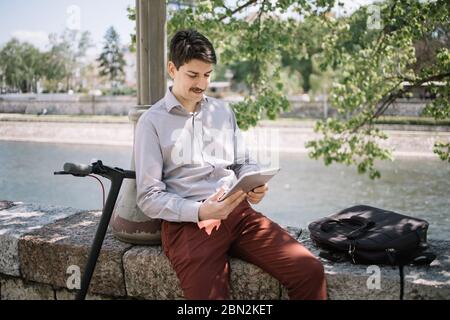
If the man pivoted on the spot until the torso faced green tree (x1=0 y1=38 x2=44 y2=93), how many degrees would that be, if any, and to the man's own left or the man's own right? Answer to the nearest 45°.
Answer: approximately 180°

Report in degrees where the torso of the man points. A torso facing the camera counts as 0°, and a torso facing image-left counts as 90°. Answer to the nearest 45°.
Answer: approximately 315°

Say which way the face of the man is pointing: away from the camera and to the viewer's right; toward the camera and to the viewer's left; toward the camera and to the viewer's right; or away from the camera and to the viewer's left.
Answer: toward the camera and to the viewer's right

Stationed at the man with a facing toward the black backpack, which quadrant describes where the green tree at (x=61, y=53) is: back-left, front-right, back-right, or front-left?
back-left

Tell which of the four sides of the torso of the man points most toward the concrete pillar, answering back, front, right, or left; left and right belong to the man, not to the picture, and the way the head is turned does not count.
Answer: back

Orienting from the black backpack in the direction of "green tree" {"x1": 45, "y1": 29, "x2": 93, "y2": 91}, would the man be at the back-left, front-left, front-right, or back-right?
front-left

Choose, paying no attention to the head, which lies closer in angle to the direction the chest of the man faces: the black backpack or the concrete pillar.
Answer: the black backpack
